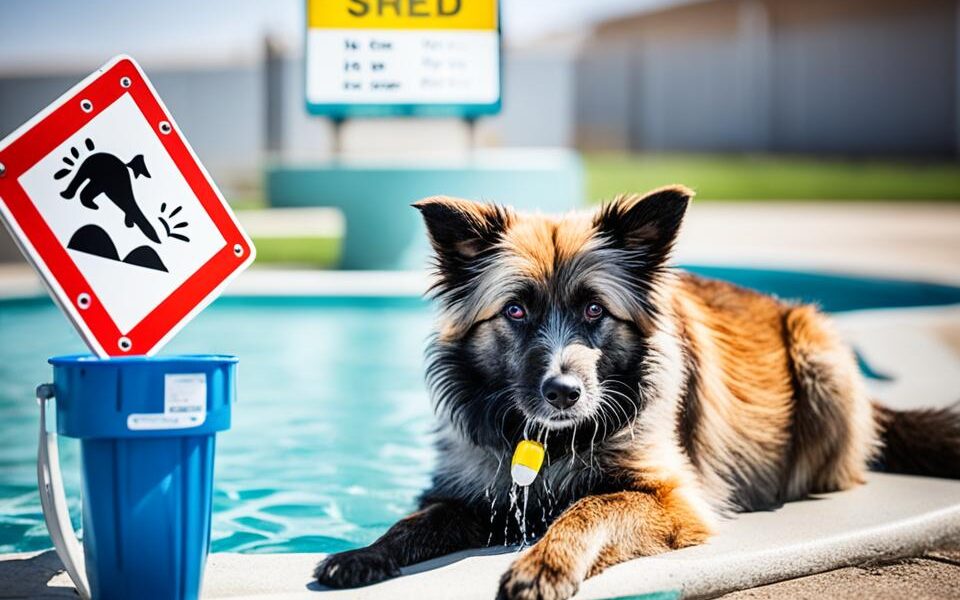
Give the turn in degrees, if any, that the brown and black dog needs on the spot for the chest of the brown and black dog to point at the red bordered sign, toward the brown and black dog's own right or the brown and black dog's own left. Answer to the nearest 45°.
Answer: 0° — it already faces it

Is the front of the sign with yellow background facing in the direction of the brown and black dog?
yes

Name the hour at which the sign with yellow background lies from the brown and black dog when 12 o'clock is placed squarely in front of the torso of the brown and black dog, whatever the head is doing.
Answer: The sign with yellow background is roughly at 4 o'clock from the brown and black dog.

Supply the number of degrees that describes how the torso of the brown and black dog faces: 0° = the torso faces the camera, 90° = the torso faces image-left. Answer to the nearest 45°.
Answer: approximately 45°

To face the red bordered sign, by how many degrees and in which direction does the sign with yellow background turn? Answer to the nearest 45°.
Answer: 0° — it already faces it

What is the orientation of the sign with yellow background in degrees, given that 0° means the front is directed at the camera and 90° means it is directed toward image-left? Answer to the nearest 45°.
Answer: approximately 0°

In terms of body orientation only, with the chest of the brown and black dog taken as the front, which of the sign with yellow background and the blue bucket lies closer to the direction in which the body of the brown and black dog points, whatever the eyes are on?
the blue bucket

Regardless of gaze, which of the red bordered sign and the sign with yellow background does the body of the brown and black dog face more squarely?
the red bordered sign

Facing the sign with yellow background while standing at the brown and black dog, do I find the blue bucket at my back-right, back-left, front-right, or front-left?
back-left

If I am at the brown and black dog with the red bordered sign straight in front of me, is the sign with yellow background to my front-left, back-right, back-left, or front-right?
back-right
